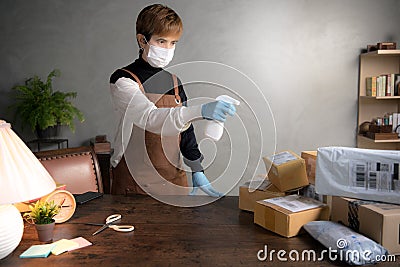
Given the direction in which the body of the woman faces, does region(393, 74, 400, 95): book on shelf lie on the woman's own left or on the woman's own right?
on the woman's own left

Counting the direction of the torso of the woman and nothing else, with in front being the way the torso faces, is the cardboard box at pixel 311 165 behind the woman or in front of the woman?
in front

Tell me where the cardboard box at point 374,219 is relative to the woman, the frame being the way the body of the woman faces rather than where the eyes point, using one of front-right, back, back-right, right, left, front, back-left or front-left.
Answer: front

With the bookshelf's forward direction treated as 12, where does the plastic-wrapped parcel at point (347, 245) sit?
The plastic-wrapped parcel is roughly at 12 o'clock from the bookshelf.

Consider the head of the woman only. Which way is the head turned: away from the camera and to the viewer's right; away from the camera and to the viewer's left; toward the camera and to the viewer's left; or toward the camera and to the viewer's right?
toward the camera and to the viewer's right

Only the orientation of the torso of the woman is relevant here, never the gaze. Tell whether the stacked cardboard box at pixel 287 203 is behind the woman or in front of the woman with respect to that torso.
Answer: in front

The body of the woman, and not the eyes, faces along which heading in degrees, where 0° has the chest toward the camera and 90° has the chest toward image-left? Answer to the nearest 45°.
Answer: approximately 315°

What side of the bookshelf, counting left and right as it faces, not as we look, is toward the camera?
front

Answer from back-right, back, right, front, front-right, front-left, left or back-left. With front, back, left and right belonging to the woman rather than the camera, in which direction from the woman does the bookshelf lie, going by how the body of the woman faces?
left

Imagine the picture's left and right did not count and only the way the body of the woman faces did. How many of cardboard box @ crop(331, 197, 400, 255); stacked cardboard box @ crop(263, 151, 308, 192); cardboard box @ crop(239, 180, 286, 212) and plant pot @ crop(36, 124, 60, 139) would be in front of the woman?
3

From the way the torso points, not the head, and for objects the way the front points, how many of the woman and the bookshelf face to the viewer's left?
0

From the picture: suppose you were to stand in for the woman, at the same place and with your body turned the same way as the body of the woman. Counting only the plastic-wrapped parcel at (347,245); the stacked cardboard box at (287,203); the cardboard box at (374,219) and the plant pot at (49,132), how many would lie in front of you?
3

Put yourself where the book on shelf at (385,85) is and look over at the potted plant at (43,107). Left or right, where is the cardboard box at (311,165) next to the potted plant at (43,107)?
left

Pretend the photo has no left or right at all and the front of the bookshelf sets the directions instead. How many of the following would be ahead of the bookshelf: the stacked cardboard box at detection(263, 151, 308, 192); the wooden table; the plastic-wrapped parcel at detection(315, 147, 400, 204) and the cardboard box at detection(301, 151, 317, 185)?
4
